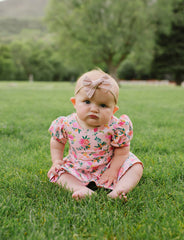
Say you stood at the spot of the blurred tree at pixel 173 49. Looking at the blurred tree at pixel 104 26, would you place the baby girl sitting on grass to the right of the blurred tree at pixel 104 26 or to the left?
left

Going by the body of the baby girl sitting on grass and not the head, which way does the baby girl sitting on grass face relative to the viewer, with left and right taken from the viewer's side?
facing the viewer

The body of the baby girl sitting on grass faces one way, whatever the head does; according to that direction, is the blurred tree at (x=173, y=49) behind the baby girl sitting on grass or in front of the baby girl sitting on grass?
behind

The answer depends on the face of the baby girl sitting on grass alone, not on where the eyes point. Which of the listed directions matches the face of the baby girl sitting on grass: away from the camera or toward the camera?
toward the camera

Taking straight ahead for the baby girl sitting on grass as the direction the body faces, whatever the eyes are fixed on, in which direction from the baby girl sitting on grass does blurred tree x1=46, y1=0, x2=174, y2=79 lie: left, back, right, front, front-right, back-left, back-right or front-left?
back
